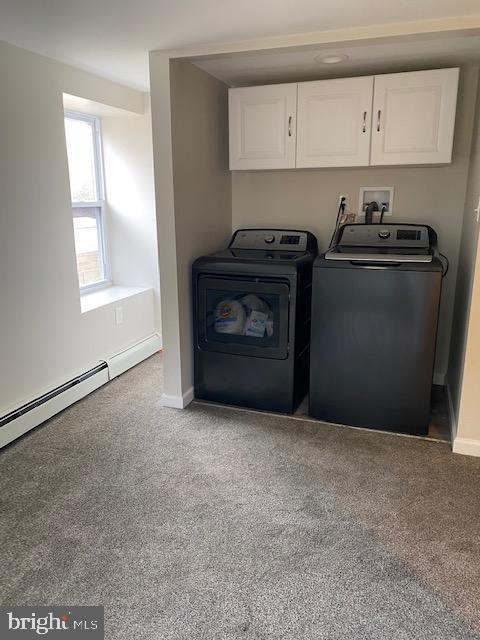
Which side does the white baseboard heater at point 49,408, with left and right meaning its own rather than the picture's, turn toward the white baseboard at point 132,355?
left

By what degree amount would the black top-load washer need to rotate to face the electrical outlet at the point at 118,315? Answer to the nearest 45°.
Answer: approximately 90° to its right

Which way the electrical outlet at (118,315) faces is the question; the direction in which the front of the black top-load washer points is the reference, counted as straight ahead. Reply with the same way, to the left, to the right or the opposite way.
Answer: to the left

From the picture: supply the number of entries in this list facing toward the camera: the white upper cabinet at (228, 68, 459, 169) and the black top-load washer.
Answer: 2

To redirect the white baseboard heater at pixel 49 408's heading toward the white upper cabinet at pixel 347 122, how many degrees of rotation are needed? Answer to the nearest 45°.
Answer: approximately 45° to its left

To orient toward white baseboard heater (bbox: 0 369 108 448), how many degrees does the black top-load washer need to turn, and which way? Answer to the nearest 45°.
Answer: approximately 90° to its right
